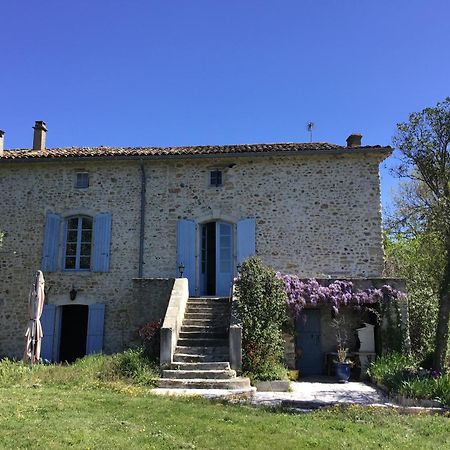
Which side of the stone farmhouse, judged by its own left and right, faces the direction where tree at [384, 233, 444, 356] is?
left

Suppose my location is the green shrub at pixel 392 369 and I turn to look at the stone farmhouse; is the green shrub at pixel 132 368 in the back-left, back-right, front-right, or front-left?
front-left

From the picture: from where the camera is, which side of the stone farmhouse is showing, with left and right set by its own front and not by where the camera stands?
front

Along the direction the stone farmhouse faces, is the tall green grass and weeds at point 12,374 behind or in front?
in front

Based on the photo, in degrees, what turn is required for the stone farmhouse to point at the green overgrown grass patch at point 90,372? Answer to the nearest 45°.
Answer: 0° — it already faces it

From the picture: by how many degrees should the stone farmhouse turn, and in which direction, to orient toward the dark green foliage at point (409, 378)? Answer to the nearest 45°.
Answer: approximately 45° to its left

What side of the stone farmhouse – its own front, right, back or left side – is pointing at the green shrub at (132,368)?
front

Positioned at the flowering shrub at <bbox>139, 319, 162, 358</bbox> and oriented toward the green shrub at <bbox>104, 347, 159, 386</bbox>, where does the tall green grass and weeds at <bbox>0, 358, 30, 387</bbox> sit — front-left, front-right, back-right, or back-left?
front-right

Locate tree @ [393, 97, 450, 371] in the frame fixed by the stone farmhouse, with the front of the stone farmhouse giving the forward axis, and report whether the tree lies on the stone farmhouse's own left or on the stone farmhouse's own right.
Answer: on the stone farmhouse's own left

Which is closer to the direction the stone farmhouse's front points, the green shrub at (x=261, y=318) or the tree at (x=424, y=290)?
the green shrub

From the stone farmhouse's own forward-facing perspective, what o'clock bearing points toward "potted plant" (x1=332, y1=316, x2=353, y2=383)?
The potted plant is roughly at 10 o'clock from the stone farmhouse.

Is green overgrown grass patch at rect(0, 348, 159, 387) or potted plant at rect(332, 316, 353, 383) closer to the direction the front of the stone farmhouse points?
the green overgrown grass patch
